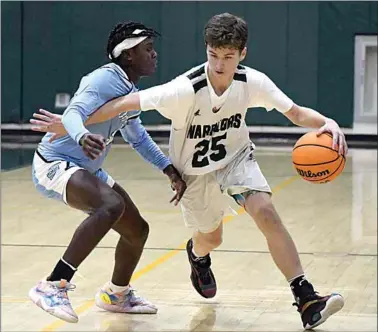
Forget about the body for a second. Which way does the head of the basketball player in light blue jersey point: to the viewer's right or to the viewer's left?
to the viewer's right

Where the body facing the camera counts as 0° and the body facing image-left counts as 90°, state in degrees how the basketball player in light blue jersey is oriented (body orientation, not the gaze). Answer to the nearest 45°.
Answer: approximately 270°

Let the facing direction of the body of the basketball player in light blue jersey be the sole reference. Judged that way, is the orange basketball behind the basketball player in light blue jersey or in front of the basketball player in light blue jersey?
in front

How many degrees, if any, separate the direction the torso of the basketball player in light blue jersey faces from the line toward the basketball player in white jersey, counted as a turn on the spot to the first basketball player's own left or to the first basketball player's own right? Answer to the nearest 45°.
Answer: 0° — they already face them
